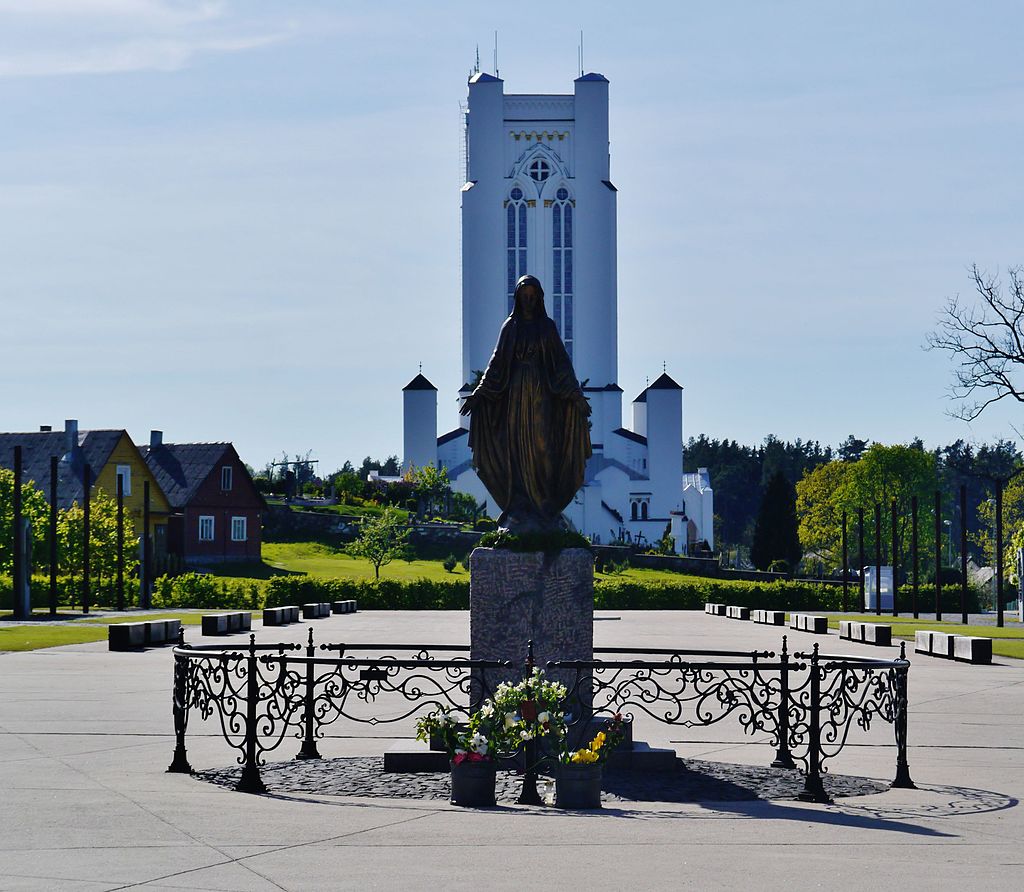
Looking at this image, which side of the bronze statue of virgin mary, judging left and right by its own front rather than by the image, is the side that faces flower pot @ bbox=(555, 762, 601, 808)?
front

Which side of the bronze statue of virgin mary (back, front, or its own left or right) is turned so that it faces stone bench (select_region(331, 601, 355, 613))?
back

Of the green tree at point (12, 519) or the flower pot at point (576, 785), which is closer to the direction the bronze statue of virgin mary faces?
the flower pot

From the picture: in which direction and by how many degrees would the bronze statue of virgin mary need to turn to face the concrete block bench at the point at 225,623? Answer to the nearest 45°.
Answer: approximately 180°

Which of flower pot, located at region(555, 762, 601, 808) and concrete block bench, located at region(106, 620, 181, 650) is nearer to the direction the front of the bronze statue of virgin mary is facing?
the flower pot

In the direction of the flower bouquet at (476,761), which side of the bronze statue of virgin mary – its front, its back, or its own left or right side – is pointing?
front

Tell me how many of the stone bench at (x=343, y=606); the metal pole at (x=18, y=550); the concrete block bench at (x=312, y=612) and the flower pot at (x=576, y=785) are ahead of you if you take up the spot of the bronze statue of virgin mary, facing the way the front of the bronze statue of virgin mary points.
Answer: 1

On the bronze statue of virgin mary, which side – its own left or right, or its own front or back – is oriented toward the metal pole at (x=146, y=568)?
back

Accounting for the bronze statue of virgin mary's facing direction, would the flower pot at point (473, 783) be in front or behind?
in front
